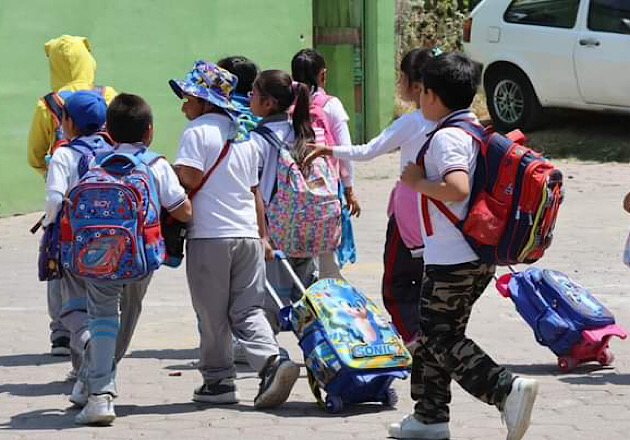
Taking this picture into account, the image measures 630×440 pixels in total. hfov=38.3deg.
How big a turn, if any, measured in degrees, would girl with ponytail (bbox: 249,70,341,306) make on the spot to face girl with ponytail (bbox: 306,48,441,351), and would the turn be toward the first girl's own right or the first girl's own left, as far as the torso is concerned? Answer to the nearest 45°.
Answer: approximately 135° to the first girl's own right

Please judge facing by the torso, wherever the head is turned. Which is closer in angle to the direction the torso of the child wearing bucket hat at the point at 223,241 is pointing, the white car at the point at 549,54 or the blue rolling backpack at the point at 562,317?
the white car

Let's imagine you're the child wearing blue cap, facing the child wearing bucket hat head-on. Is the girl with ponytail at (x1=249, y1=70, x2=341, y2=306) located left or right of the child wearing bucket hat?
left

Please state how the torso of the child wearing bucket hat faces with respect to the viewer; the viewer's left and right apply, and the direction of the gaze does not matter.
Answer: facing away from the viewer and to the left of the viewer

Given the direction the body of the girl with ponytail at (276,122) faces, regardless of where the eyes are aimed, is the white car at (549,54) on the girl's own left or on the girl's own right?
on the girl's own right

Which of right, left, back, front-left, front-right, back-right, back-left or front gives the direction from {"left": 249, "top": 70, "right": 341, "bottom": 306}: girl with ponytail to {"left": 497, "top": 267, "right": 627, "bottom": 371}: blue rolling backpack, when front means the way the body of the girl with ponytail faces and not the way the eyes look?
back-right

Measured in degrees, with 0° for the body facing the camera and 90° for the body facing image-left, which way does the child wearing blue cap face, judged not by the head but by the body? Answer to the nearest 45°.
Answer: approximately 135°

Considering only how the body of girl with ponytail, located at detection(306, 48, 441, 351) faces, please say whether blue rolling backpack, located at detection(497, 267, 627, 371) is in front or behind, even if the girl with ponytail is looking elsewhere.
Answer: behind

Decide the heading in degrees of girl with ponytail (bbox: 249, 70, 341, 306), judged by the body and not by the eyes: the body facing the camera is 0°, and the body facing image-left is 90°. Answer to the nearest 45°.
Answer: approximately 135°

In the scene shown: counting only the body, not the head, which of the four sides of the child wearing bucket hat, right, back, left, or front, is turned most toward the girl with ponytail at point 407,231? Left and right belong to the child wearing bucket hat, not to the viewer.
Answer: right

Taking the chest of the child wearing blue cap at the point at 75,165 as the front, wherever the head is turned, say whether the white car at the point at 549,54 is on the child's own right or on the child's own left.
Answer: on the child's own right

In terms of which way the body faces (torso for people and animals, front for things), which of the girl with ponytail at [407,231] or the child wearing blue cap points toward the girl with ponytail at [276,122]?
the girl with ponytail at [407,231]

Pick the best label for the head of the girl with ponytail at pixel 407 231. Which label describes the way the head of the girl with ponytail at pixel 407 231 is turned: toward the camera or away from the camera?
away from the camera
